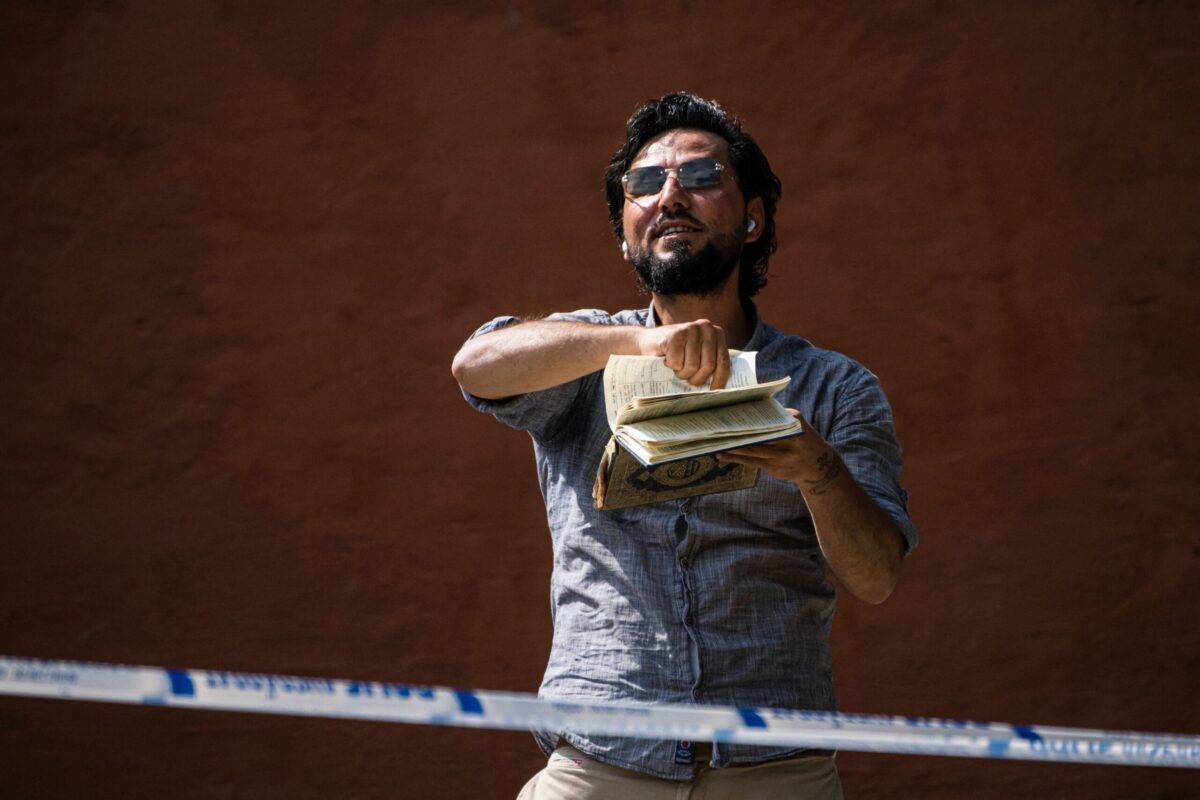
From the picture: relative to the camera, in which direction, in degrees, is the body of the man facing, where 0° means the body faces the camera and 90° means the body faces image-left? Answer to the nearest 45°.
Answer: approximately 0°
